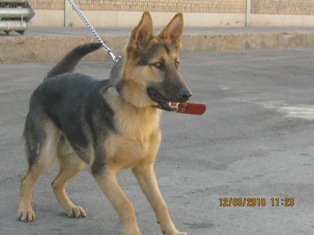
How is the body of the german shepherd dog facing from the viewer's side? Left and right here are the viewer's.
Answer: facing the viewer and to the right of the viewer

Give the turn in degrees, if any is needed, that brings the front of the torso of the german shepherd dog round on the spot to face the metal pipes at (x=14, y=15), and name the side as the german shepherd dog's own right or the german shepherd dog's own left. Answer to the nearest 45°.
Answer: approximately 135° to the german shepherd dog's own left
